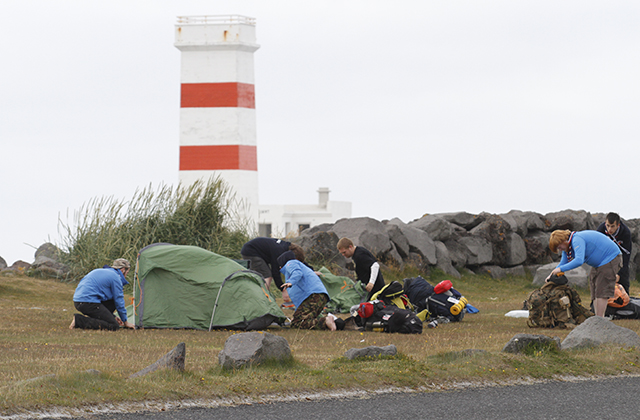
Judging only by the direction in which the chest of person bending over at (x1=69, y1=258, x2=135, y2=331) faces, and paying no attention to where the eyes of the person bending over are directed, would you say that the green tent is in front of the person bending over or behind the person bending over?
in front

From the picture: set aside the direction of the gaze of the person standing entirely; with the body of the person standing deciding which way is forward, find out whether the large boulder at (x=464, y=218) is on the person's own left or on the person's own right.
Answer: on the person's own right

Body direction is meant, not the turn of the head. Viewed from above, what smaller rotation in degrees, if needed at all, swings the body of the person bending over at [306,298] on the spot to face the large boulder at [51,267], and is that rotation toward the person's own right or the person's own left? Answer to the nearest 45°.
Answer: approximately 45° to the person's own right

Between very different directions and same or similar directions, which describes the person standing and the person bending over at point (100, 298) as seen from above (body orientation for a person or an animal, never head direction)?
very different directions

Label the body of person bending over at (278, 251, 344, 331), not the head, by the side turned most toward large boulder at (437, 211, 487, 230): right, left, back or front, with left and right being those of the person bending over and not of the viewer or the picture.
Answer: right

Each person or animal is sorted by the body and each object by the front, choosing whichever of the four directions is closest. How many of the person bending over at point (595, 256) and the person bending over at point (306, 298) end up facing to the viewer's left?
2

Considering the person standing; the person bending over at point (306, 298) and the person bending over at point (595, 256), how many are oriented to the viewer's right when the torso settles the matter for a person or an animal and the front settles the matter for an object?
0

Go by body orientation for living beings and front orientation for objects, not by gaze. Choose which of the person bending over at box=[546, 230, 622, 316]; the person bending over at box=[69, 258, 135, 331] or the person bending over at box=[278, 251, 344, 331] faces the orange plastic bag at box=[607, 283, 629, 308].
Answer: the person bending over at box=[69, 258, 135, 331]

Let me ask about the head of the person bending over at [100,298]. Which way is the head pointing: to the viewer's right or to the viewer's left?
to the viewer's right

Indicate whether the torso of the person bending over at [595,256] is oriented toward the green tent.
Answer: yes

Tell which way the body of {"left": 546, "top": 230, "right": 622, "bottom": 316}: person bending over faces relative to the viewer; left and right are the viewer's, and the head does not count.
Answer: facing to the left of the viewer

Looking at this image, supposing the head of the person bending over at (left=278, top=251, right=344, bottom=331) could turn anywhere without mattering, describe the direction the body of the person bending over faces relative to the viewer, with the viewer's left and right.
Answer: facing to the left of the viewer

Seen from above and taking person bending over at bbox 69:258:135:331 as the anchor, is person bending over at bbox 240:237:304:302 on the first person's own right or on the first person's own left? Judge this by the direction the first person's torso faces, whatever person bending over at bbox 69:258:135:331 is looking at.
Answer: on the first person's own left

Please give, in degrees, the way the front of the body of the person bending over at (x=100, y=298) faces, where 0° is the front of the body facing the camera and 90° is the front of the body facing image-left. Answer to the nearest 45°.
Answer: approximately 270°

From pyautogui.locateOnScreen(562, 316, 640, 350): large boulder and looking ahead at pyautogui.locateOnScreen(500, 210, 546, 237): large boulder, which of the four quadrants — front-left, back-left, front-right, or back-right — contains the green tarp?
front-left

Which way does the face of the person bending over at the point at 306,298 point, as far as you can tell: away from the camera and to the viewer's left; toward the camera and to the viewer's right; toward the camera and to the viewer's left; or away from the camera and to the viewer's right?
away from the camera and to the viewer's left

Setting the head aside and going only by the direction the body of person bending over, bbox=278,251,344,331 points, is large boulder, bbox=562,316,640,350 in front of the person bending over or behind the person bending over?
behind

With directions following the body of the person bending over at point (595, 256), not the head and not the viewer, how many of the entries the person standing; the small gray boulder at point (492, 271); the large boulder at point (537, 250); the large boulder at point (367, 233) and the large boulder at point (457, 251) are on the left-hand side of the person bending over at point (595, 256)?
0
